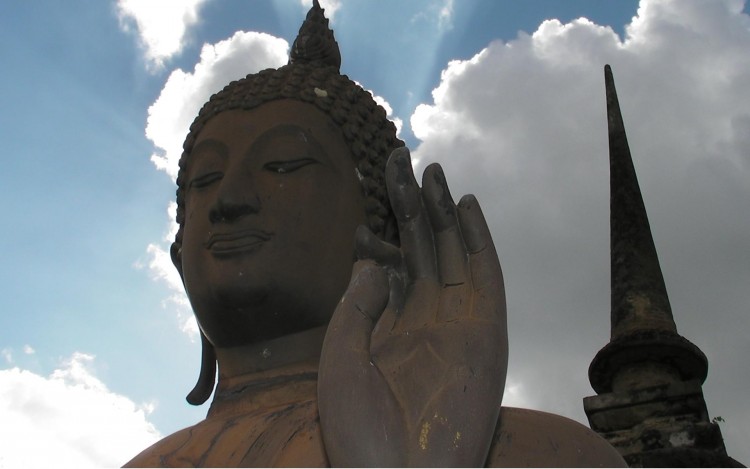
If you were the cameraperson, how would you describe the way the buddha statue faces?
facing the viewer and to the left of the viewer

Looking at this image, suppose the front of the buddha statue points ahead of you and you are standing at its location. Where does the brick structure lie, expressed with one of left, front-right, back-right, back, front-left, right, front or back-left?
back
